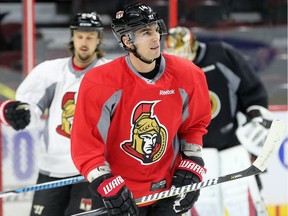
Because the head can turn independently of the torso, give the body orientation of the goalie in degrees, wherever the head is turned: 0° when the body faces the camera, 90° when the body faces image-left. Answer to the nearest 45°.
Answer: approximately 45°

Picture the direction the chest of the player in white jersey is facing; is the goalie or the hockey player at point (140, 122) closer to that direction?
the hockey player

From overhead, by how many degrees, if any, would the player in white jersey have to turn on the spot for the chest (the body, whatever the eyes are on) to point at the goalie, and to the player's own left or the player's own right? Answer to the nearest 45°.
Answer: approximately 90° to the player's own left

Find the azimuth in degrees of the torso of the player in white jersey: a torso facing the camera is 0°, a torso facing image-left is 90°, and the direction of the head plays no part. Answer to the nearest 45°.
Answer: approximately 0°
